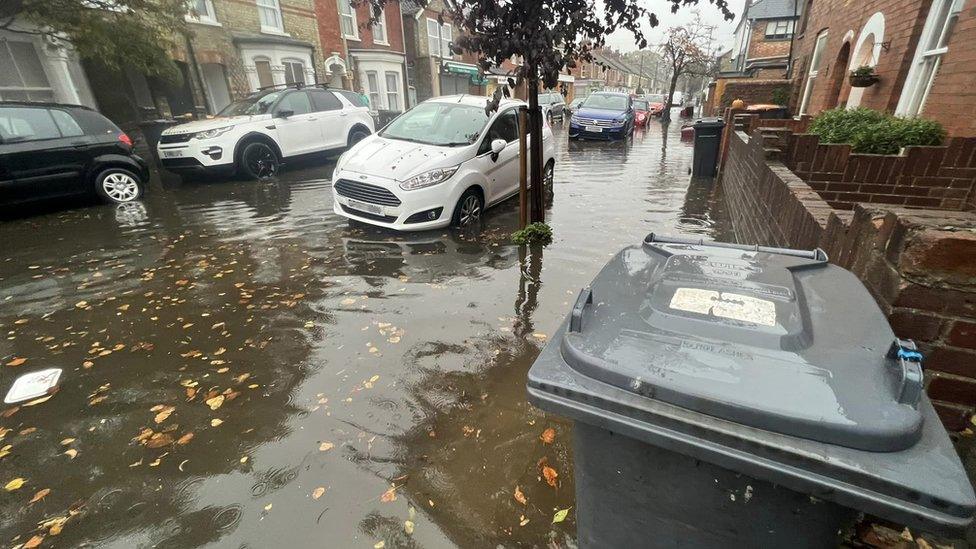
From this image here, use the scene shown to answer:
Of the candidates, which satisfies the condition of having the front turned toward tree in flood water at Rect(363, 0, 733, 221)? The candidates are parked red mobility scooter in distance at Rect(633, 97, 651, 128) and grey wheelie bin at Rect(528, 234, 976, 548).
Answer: the parked red mobility scooter in distance

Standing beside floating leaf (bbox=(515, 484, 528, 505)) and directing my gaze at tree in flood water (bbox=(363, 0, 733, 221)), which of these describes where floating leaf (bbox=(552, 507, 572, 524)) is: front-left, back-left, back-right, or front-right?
back-right

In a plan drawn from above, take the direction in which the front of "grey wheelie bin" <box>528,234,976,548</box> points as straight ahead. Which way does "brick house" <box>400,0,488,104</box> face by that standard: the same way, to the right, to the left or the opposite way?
to the left

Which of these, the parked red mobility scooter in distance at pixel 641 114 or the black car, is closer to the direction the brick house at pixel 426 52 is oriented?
the parked red mobility scooter in distance

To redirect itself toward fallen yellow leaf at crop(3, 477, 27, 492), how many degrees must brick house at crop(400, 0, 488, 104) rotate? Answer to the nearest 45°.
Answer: approximately 45° to its right

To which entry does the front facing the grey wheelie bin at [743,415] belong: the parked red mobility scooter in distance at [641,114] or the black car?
the parked red mobility scooter in distance

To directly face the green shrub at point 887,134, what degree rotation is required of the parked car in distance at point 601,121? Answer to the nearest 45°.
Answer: approximately 45° to its left

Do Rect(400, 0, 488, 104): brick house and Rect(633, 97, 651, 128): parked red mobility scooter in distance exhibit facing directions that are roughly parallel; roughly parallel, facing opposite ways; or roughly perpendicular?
roughly perpendicular
